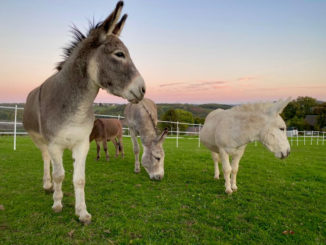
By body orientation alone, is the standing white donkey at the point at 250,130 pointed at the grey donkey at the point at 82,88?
no

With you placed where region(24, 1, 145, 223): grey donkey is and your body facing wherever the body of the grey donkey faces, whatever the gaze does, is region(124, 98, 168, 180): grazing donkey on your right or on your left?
on your left

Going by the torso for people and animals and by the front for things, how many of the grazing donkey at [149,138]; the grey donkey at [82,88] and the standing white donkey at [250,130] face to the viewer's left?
0

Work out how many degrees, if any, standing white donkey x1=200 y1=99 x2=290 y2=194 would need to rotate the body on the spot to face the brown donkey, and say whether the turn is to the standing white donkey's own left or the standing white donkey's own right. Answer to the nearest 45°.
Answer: approximately 180°

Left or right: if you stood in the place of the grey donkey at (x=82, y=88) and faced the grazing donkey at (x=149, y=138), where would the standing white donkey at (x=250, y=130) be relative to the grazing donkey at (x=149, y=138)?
right

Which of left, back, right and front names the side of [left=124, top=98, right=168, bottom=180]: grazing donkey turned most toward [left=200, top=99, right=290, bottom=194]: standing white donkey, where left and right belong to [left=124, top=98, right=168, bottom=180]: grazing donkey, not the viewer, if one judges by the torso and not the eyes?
front

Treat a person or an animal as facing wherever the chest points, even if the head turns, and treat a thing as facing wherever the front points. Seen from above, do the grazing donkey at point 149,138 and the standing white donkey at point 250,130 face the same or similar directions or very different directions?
same or similar directions

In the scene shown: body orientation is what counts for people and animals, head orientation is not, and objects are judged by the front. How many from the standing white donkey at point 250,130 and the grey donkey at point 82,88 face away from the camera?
0

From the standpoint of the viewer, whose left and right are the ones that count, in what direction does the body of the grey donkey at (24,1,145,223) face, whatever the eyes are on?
facing the viewer and to the right of the viewer
